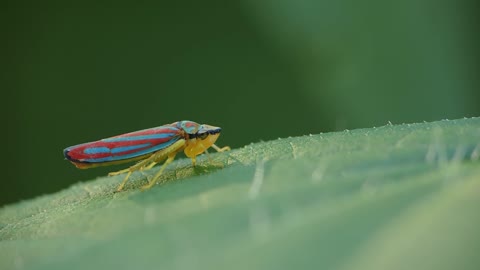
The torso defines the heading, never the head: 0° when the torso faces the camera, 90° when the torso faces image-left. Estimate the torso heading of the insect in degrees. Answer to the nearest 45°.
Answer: approximately 270°
